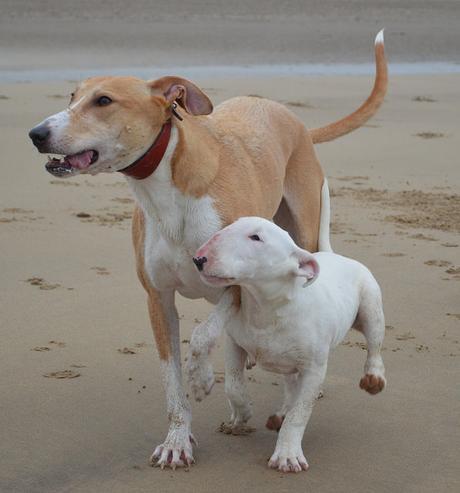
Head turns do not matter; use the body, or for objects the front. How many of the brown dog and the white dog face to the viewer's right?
0

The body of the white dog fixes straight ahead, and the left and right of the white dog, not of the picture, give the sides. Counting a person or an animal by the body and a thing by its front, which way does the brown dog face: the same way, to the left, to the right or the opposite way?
the same way

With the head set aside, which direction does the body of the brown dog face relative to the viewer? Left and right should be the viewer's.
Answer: facing the viewer and to the left of the viewer

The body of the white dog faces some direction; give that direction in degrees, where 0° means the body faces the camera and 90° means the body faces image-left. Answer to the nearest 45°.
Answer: approximately 45°
